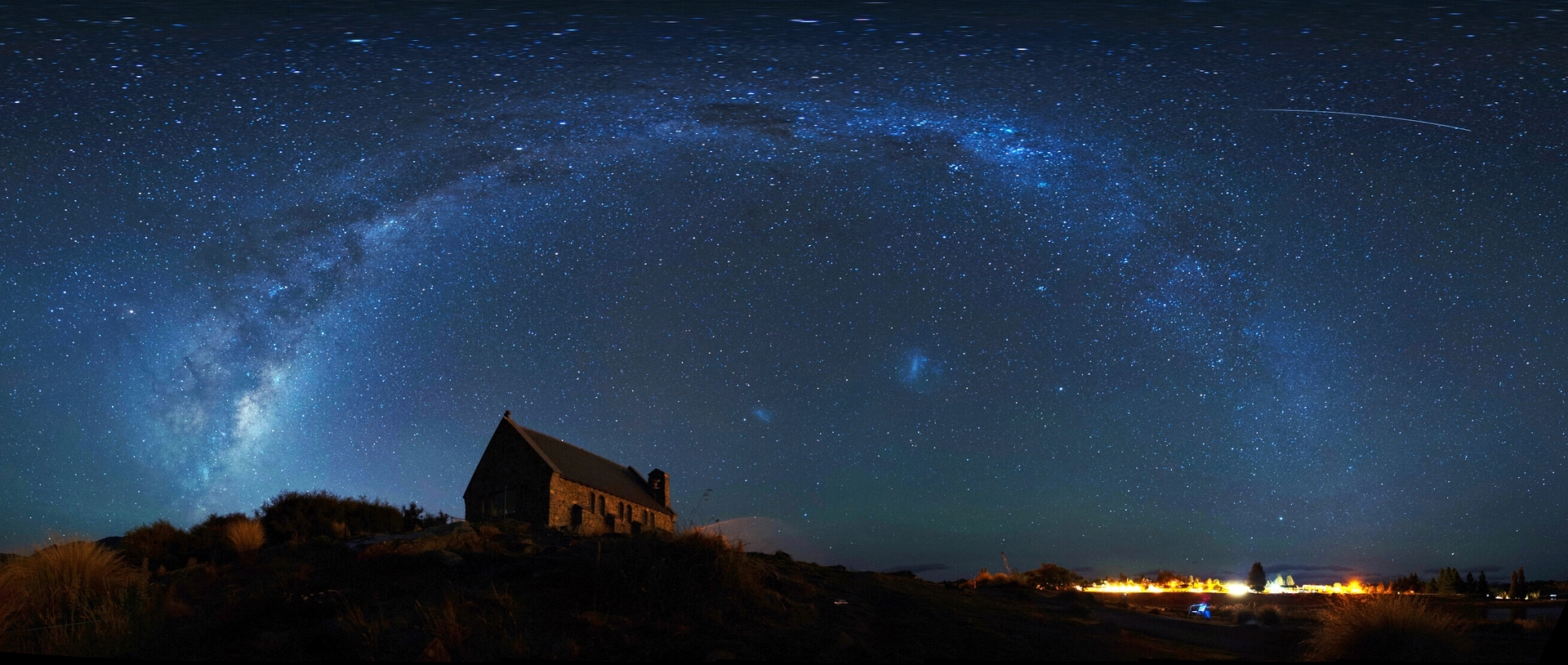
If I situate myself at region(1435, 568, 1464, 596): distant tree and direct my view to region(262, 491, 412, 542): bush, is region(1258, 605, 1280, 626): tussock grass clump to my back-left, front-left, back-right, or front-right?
front-left

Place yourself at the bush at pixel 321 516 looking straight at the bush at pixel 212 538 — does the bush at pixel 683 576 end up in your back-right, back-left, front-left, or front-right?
front-left
